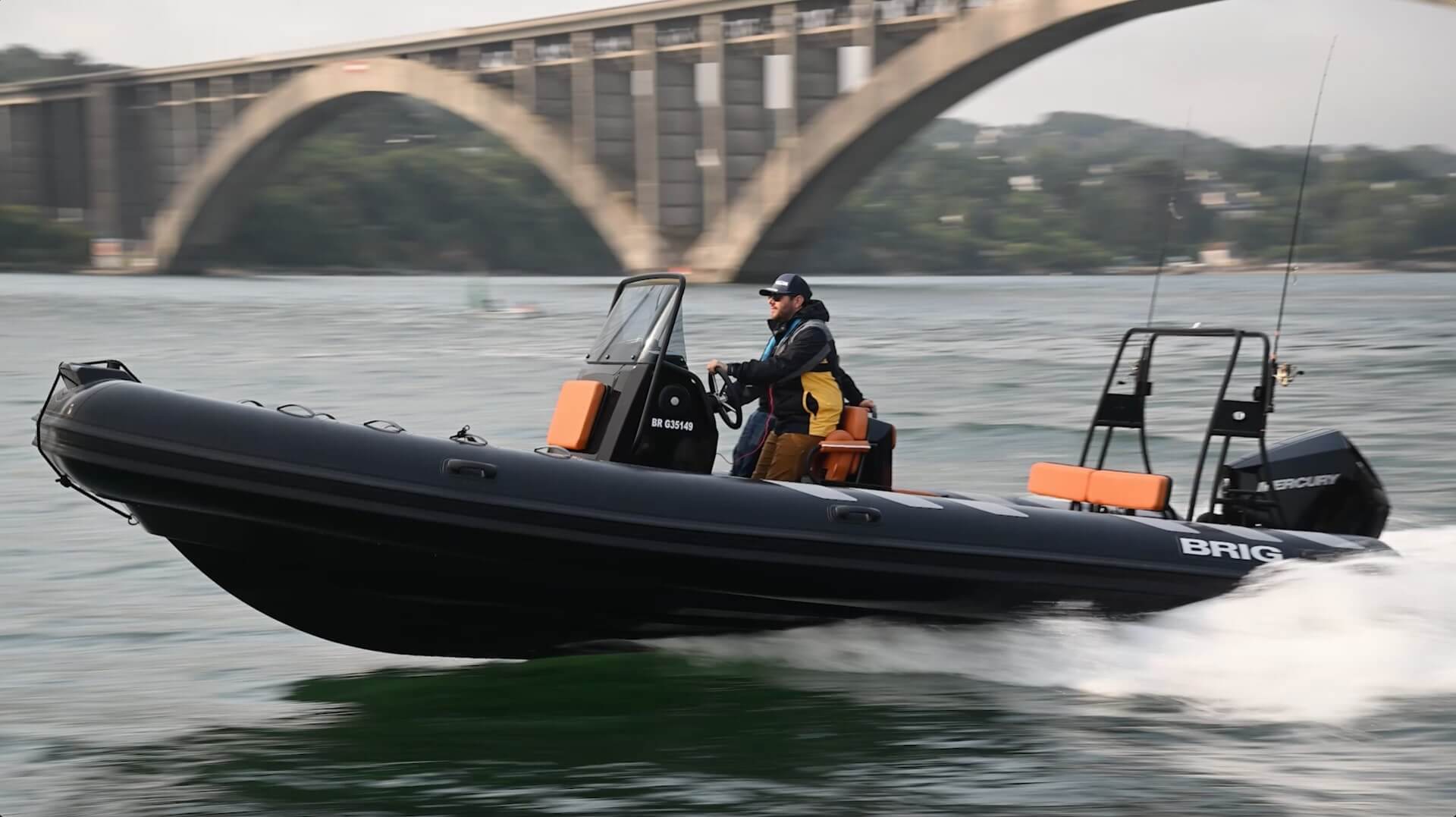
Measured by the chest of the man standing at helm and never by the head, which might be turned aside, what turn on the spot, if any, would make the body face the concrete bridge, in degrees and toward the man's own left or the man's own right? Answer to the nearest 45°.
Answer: approximately 90° to the man's own right

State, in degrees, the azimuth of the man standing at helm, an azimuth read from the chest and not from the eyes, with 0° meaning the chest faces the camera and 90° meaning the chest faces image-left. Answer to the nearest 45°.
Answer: approximately 90°
